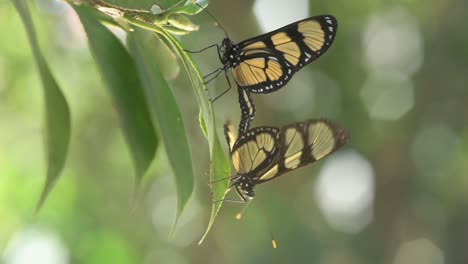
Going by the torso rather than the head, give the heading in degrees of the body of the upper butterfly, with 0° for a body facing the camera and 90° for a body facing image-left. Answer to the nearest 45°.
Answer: approximately 90°
